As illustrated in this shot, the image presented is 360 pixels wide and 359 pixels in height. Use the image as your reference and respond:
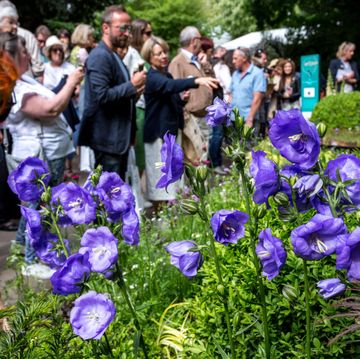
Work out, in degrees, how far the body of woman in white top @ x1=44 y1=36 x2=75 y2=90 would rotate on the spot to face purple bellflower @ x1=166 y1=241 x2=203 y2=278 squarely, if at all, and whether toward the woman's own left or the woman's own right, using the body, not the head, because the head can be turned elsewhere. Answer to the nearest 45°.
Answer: approximately 45° to the woman's own right

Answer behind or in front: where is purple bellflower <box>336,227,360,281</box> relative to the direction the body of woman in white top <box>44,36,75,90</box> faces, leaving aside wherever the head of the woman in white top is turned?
in front

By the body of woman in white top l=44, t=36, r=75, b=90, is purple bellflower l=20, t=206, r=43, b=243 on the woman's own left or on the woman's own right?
on the woman's own right

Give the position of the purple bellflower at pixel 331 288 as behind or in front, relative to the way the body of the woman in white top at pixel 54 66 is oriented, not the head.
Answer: in front

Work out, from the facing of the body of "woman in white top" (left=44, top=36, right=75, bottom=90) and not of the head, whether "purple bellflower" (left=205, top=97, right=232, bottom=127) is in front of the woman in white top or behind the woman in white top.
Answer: in front

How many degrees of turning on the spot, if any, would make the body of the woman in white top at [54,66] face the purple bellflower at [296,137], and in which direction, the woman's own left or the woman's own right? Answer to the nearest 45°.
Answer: approximately 45° to the woman's own right

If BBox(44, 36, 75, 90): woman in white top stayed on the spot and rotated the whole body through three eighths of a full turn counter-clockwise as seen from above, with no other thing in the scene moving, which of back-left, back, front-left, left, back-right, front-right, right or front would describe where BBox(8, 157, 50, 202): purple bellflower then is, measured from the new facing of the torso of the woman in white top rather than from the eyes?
back

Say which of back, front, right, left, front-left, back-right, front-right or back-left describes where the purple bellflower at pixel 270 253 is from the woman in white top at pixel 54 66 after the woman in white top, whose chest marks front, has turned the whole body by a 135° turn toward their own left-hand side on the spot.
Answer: back

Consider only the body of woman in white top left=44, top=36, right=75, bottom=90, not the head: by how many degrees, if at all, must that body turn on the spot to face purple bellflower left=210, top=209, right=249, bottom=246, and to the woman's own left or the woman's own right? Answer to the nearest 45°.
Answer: approximately 45° to the woman's own right
